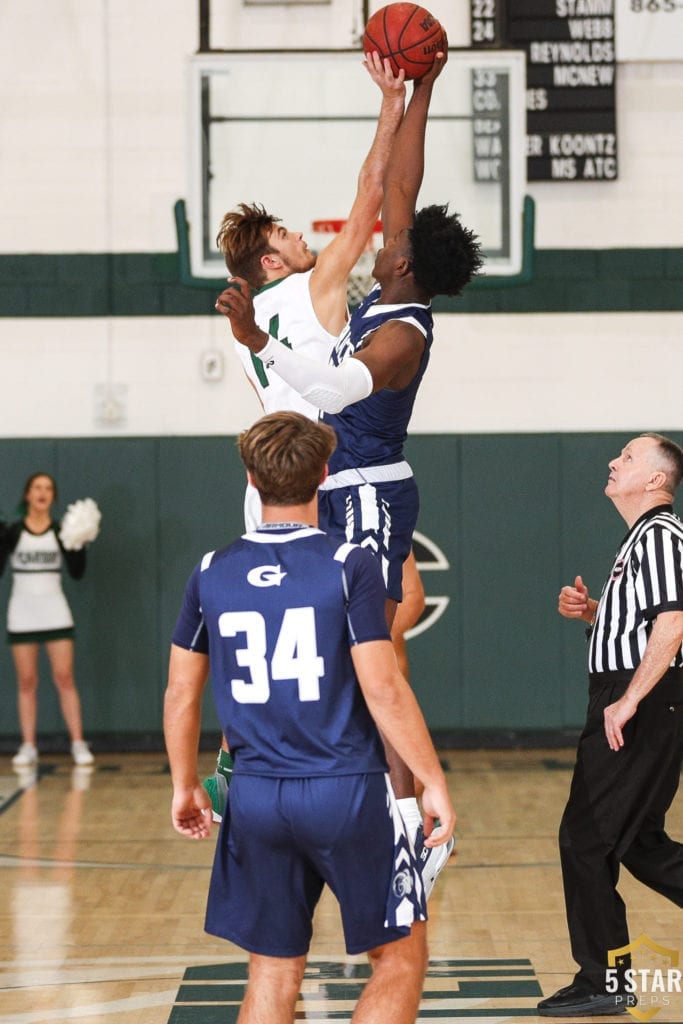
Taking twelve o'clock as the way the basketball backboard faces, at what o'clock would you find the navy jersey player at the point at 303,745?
The navy jersey player is roughly at 12 o'clock from the basketball backboard.

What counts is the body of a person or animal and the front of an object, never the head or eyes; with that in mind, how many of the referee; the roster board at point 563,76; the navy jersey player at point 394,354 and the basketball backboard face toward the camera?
2

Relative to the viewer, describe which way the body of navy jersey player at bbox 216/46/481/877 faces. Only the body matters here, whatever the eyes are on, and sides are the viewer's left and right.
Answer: facing to the left of the viewer

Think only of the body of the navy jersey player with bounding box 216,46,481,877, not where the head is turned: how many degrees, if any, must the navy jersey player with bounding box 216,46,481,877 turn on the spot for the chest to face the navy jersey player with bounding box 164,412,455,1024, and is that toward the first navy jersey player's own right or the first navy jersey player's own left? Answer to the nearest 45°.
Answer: approximately 90° to the first navy jersey player's own left

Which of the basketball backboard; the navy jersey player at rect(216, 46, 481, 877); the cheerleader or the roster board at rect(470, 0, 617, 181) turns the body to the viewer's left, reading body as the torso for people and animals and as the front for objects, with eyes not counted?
the navy jersey player

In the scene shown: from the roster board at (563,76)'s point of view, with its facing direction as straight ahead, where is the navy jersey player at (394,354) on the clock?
The navy jersey player is roughly at 12 o'clock from the roster board.
